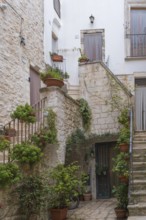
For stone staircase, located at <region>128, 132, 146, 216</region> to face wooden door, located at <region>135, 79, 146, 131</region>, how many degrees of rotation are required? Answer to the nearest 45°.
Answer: approximately 180°

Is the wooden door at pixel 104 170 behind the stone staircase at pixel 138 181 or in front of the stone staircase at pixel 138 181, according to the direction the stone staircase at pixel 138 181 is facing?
behind

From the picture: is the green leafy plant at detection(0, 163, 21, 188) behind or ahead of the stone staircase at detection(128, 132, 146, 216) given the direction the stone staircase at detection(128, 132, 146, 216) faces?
ahead

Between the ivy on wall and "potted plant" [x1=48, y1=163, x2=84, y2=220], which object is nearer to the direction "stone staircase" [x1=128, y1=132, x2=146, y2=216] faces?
the potted plant

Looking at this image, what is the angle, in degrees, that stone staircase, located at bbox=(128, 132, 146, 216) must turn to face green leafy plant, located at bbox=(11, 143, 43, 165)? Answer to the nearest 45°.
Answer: approximately 45° to its right

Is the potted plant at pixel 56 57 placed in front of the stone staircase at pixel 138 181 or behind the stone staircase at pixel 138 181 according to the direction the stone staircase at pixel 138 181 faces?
behind

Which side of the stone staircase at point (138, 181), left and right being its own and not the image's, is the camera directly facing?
front

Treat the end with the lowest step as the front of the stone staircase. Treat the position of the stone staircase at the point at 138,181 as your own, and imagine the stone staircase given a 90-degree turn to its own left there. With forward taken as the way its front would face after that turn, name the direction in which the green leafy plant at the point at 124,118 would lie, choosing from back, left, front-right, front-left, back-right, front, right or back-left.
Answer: left

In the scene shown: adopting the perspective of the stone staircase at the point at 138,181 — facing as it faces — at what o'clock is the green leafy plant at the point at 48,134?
The green leafy plant is roughly at 3 o'clock from the stone staircase.

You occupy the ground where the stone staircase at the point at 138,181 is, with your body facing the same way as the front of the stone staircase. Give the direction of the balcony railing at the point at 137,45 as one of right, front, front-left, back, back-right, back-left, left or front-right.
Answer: back

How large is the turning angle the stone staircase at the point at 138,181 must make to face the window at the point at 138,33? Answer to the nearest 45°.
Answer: approximately 180°

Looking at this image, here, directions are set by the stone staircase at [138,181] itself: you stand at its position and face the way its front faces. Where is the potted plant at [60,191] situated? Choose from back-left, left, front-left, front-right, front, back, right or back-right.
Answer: right

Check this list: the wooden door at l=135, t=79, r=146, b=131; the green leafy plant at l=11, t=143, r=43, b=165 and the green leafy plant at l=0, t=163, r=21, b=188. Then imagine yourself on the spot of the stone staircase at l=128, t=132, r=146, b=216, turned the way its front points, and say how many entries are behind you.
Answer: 1
